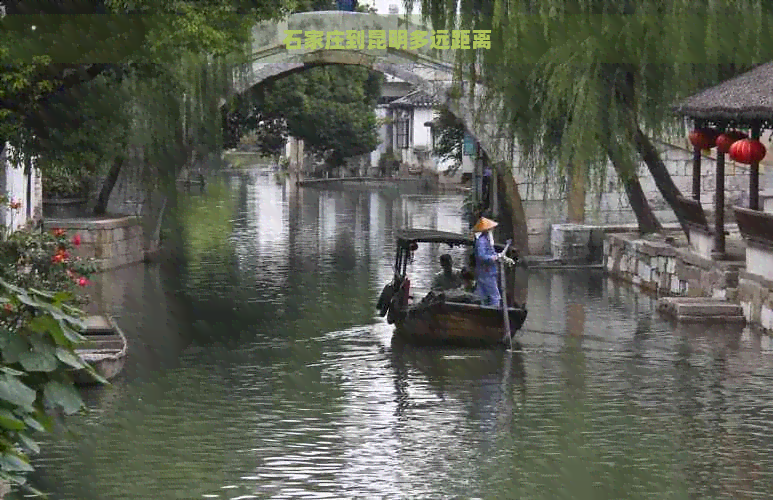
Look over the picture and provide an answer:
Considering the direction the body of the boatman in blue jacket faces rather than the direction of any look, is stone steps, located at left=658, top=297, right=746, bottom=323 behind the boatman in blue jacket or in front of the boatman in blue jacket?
in front

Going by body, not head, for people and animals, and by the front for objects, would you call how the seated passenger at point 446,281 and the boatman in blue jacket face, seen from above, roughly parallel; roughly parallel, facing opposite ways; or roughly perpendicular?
roughly perpendicular

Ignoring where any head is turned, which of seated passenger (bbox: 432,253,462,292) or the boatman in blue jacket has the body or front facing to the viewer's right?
the boatman in blue jacket

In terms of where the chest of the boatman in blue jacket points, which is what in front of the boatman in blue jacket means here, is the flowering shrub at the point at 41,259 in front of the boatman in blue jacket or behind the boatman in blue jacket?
behind

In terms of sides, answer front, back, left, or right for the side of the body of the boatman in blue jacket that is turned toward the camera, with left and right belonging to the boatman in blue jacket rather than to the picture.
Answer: right
